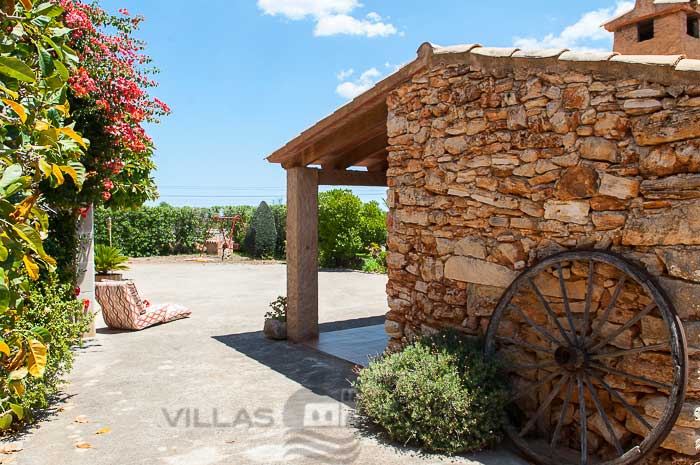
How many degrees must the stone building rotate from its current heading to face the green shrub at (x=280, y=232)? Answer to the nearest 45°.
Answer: approximately 45° to its right

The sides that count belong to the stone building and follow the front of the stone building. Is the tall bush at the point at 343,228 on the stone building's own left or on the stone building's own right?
on the stone building's own right

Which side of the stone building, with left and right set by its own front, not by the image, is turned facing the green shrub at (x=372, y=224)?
right

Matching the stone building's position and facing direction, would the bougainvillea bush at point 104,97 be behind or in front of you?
in front

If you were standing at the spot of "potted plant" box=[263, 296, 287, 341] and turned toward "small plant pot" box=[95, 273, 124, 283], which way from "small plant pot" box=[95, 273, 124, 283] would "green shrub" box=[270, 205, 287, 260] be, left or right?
right

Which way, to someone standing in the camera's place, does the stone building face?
facing to the left of the viewer
